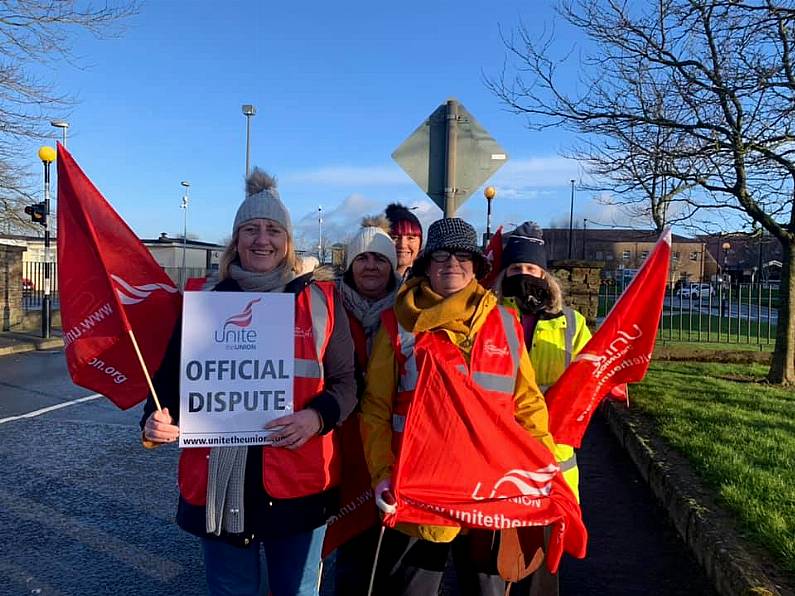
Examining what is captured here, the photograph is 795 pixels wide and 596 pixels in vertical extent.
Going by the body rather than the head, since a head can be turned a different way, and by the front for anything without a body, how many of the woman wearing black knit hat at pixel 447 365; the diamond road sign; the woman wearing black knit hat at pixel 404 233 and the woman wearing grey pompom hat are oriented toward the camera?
3

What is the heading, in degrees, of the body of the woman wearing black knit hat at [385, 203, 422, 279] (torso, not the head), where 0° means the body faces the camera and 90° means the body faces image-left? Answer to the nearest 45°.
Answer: approximately 0°

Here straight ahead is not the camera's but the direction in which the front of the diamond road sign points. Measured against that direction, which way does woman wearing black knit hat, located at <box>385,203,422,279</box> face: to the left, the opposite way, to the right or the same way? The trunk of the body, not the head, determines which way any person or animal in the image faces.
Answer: the opposite way

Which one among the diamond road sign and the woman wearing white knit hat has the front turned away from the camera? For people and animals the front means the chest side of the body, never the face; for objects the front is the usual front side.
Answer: the diamond road sign

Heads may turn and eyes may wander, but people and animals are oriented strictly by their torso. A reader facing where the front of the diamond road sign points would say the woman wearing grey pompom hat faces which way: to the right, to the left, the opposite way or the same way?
the opposite way

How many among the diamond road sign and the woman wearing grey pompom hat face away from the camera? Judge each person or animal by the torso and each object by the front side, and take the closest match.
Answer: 1

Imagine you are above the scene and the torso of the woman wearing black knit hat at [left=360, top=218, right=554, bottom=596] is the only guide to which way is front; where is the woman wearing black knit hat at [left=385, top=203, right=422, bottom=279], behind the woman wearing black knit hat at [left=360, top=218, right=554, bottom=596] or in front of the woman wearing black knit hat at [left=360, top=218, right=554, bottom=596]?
behind

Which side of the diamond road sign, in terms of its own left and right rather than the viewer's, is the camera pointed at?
back
